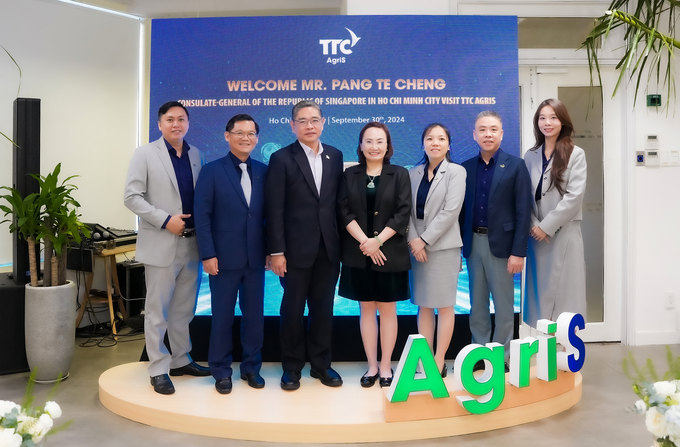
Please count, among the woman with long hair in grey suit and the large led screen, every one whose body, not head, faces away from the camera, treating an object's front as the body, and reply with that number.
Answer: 0

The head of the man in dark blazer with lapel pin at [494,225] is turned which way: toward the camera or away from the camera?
toward the camera

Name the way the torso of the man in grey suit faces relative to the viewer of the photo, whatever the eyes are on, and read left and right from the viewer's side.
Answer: facing the viewer and to the right of the viewer

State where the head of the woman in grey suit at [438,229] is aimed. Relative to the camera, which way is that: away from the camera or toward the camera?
toward the camera

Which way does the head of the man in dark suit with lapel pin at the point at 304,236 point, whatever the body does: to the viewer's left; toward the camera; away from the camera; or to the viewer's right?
toward the camera

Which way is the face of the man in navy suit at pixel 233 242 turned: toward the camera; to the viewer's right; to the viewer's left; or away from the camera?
toward the camera

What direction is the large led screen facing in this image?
toward the camera

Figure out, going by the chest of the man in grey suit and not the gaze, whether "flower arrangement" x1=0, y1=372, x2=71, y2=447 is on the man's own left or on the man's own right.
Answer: on the man's own right

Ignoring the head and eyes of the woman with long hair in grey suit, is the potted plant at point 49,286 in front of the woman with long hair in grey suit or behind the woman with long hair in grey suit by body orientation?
in front

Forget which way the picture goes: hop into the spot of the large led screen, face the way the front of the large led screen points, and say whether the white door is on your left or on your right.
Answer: on your left

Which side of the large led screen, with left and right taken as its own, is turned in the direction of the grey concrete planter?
right

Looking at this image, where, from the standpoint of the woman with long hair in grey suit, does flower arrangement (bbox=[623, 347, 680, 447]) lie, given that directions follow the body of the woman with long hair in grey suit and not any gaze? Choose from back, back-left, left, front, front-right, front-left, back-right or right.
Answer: front-left

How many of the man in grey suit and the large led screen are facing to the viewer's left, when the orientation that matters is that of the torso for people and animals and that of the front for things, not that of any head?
0

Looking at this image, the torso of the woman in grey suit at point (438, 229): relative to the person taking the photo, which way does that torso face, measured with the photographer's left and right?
facing the viewer and to the left of the viewer
